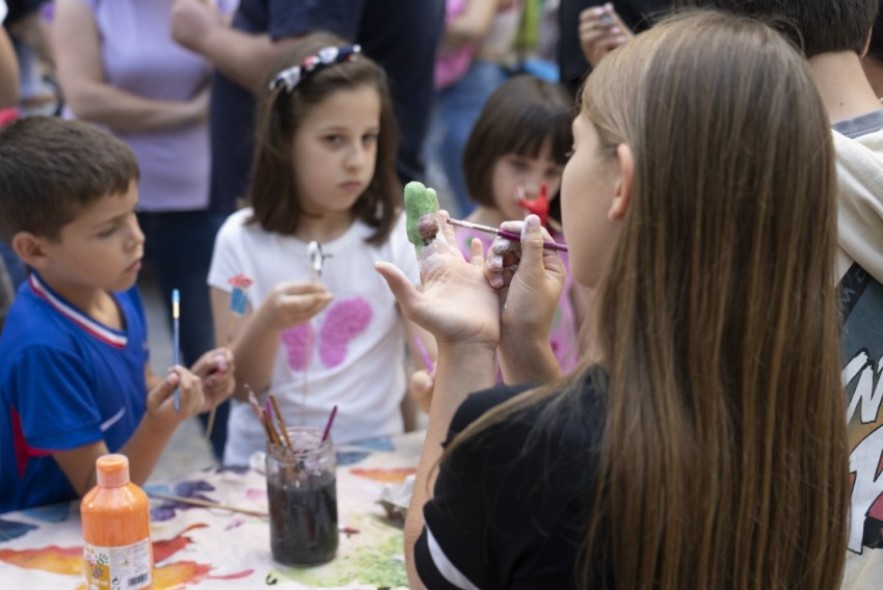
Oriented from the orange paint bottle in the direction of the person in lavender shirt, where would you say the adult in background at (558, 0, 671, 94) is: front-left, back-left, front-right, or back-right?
front-right

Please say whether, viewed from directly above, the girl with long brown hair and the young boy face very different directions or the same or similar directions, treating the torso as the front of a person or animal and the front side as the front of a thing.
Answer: very different directions

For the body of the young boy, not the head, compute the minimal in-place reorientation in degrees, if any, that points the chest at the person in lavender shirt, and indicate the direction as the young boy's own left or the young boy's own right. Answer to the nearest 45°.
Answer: approximately 135° to the young boy's own left

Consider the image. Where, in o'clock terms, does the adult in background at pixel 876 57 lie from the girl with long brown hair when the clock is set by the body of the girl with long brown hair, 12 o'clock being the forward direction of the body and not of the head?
The adult in background is roughly at 2 o'clock from the girl with long brown hair.

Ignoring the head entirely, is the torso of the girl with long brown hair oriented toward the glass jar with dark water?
yes

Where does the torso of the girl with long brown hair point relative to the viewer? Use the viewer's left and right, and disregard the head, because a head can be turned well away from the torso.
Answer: facing away from the viewer and to the left of the viewer

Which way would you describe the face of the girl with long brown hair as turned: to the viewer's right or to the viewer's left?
to the viewer's left

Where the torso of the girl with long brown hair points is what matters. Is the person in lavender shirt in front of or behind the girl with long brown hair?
in front

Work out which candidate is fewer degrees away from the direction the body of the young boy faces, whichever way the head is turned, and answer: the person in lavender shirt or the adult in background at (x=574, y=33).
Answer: the adult in background

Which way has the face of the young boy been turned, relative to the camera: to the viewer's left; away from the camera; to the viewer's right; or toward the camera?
to the viewer's right

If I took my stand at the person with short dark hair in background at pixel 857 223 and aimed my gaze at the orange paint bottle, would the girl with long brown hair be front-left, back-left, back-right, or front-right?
front-left

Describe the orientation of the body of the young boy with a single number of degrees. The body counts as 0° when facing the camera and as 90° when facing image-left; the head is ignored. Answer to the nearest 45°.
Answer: approximately 315°

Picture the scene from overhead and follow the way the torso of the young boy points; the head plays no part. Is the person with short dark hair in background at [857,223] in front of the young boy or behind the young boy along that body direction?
in front

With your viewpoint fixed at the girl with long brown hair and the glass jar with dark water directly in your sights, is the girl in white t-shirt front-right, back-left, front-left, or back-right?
front-right

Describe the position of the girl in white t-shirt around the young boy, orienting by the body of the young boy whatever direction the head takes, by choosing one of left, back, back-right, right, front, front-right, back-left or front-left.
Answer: left

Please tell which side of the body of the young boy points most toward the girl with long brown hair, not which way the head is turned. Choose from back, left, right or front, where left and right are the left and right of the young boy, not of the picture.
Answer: front
